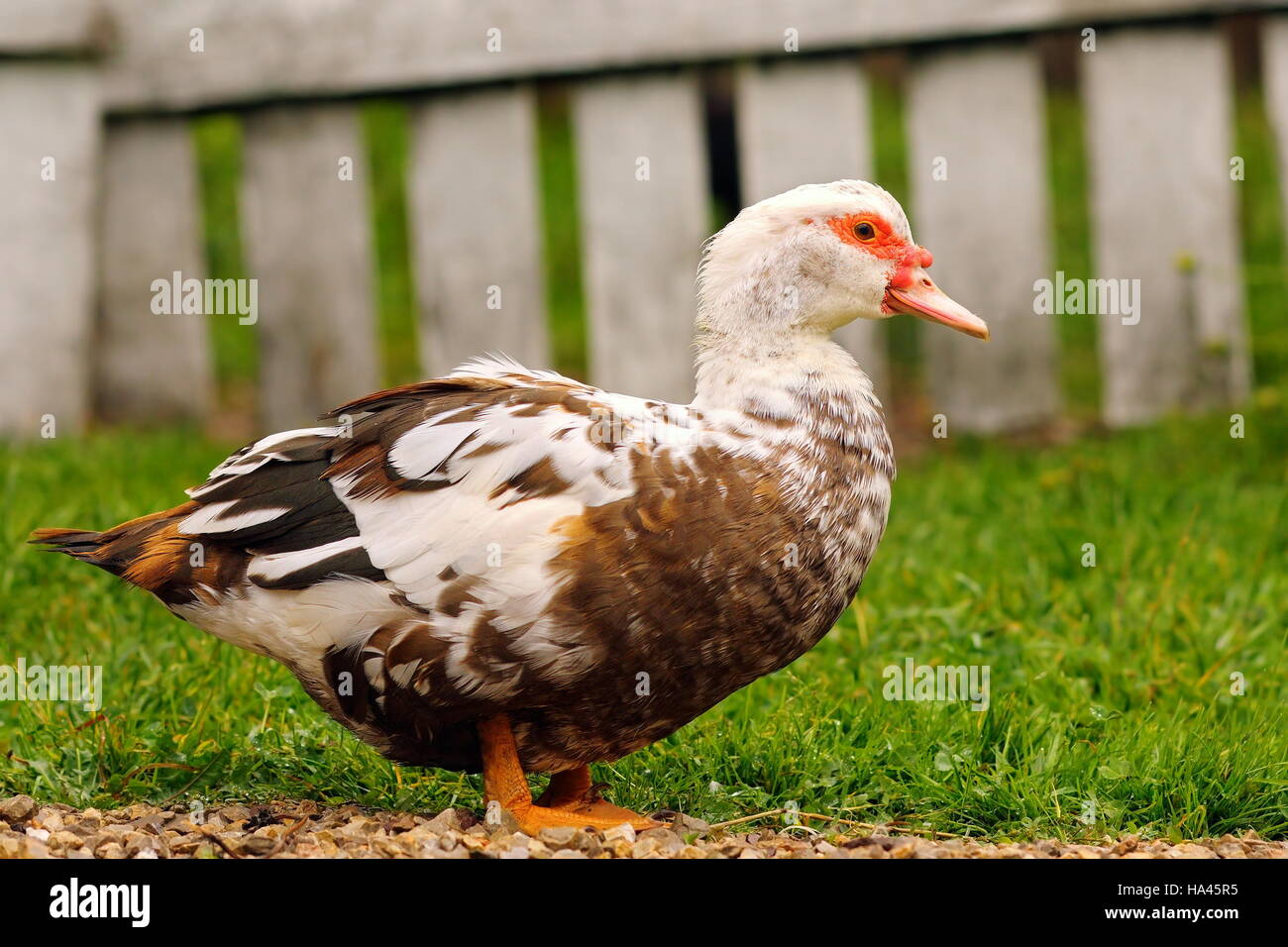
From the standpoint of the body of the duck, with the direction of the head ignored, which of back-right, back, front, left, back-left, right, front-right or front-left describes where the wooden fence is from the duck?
left

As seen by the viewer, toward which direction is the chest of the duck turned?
to the viewer's right
